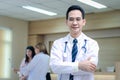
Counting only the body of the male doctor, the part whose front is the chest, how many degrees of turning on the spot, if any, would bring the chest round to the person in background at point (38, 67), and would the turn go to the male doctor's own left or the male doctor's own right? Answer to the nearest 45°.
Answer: approximately 180°

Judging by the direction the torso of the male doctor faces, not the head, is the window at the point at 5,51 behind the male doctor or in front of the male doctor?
behind

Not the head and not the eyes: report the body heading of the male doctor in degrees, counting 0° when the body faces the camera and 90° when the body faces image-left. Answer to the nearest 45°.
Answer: approximately 0°
